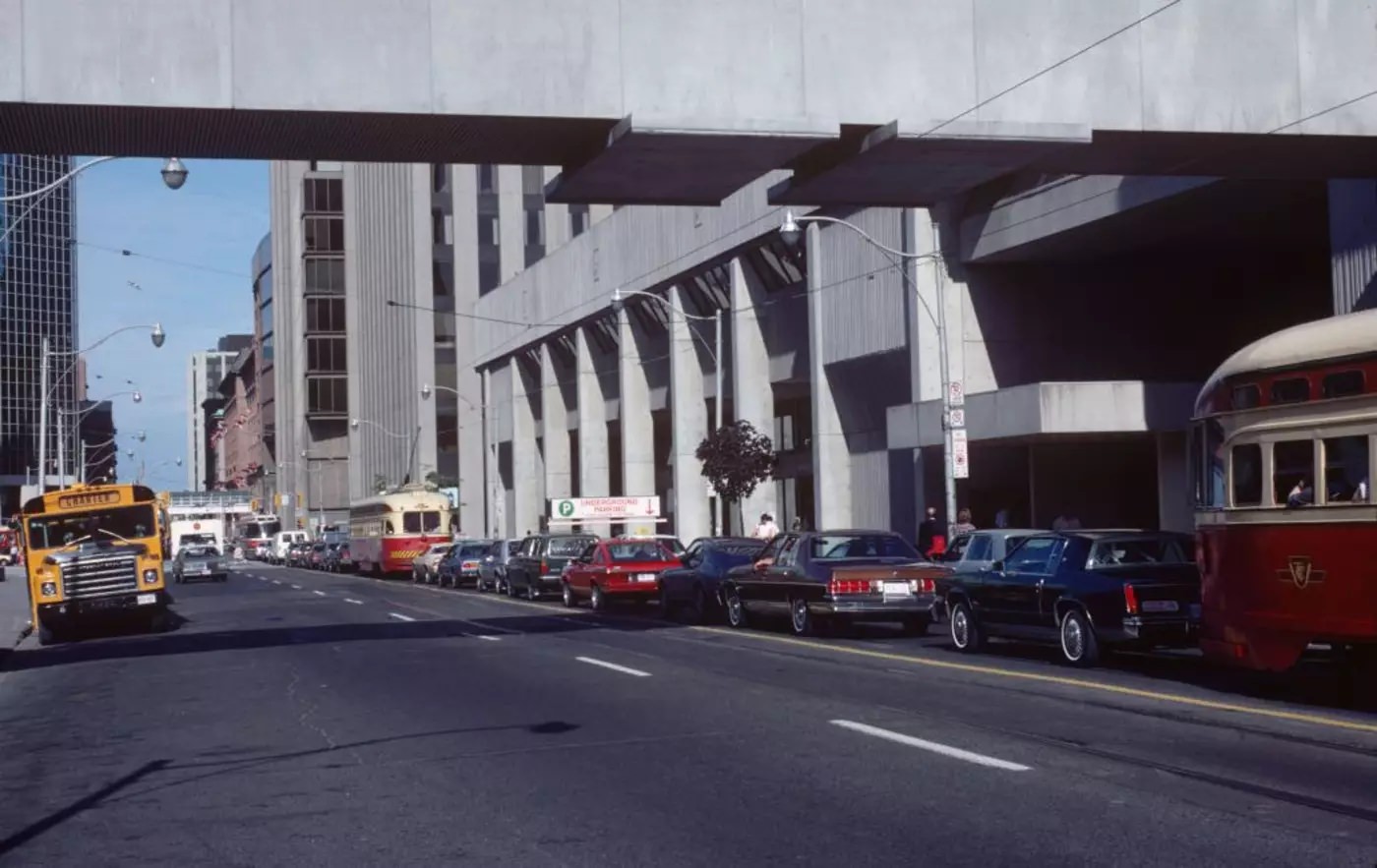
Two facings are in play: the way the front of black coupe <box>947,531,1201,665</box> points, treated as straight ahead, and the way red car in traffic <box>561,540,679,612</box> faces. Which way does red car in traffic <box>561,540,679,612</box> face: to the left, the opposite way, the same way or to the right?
the same way

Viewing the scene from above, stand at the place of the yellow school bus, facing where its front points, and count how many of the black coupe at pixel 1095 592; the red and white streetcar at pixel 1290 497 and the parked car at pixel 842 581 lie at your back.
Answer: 0

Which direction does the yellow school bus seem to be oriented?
toward the camera

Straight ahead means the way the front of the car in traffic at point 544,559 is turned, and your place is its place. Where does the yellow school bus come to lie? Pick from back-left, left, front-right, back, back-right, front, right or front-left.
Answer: left

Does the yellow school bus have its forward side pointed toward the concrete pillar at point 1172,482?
no

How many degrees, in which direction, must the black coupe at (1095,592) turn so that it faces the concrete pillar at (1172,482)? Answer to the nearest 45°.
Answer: approximately 45° to its right

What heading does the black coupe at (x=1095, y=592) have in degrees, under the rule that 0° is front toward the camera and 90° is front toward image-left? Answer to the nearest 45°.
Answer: approximately 135°

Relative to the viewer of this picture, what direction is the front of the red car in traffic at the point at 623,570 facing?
facing away from the viewer and to the left of the viewer

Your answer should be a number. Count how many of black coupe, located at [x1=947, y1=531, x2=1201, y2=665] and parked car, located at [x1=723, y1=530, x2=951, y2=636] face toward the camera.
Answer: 0

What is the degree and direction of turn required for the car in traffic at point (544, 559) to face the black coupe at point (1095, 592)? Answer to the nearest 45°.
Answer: approximately 135° to its left

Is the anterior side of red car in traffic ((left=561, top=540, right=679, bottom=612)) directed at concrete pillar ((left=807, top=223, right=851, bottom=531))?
no

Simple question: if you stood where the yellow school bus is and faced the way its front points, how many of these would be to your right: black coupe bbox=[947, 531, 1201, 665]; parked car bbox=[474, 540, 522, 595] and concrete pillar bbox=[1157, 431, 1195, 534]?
0

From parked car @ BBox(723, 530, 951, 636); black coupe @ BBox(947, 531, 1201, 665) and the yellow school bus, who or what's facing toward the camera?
the yellow school bus

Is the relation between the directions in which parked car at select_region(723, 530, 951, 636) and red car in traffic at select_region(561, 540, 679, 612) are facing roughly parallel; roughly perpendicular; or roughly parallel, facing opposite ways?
roughly parallel

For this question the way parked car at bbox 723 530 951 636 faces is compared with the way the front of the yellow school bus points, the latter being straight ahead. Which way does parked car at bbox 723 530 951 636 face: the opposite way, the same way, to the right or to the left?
the opposite way

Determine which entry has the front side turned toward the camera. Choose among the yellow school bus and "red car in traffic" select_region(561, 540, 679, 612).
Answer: the yellow school bus

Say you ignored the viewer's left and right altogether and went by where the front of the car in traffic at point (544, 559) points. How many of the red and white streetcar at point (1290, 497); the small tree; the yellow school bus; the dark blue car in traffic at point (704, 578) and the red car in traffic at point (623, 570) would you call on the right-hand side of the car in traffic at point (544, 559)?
1

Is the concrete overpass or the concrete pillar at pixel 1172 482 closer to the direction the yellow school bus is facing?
the concrete overpass

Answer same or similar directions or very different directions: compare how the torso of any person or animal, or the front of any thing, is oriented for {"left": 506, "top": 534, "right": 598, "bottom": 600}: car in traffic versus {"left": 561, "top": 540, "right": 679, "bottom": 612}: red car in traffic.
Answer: same or similar directions

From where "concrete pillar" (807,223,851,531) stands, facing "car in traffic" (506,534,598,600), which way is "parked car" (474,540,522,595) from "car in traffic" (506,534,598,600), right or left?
right

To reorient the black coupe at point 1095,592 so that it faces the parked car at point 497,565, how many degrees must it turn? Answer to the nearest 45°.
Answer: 0° — it already faces it
